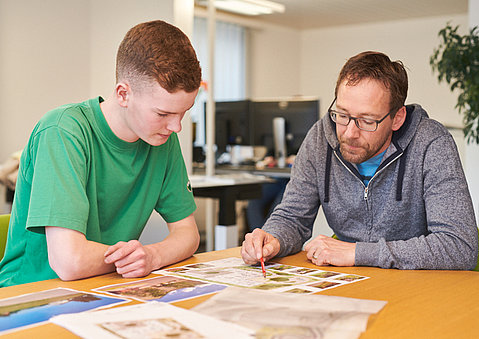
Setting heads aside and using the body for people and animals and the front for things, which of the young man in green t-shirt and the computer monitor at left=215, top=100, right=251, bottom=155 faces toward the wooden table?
the young man in green t-shirt

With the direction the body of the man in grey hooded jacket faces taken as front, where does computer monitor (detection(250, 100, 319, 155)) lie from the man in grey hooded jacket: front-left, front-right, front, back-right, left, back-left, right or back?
back-right

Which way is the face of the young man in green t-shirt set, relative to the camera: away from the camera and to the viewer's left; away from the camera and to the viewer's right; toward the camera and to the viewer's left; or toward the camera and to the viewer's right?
toward the camera and to the viewer's right

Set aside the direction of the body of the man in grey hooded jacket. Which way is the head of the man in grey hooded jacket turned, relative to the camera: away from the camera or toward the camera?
toward the camera

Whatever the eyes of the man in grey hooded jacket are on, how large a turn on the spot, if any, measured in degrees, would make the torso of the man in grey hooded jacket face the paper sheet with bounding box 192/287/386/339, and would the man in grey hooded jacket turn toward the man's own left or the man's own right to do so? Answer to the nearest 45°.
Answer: approximately 45° to the man's own left

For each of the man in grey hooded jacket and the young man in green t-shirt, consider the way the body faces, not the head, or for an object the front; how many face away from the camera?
0

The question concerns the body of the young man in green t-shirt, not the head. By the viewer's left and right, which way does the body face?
facing the viewer and to the right of the viewer

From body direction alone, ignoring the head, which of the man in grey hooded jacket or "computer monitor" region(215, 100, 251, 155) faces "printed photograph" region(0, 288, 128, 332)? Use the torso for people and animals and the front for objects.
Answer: the man in grey hooded jacket
